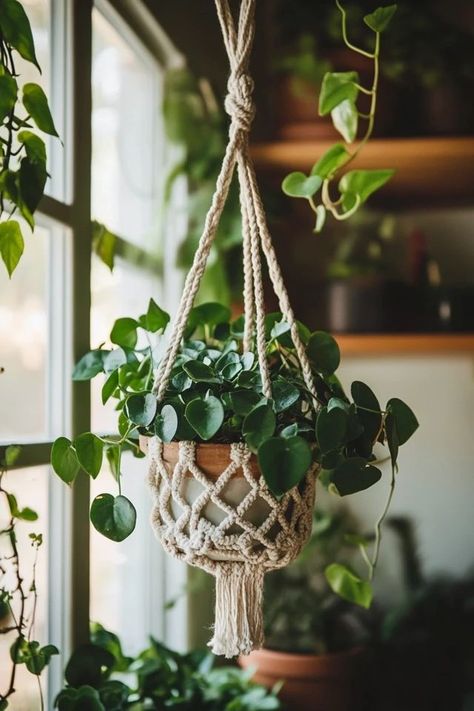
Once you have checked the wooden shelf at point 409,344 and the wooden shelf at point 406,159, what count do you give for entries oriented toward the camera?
2

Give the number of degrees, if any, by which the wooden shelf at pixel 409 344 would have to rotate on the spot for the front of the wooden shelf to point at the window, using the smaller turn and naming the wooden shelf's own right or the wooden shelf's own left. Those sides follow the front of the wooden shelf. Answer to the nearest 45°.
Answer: approximately 45° to the wooden shelf's own right

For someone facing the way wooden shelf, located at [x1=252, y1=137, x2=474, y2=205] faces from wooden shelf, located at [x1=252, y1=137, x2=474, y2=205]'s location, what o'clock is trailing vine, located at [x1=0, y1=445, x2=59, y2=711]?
The trailing vine is roughly at 1 o'clock from the wooden shelf.

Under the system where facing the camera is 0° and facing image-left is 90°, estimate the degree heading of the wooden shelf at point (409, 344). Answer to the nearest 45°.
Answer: approximately 0°

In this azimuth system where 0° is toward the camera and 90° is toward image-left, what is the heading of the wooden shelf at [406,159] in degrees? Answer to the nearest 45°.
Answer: approximately 0°

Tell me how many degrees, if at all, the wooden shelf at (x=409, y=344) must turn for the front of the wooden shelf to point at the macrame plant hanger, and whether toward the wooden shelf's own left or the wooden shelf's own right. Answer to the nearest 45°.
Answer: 0° — it already faces it
